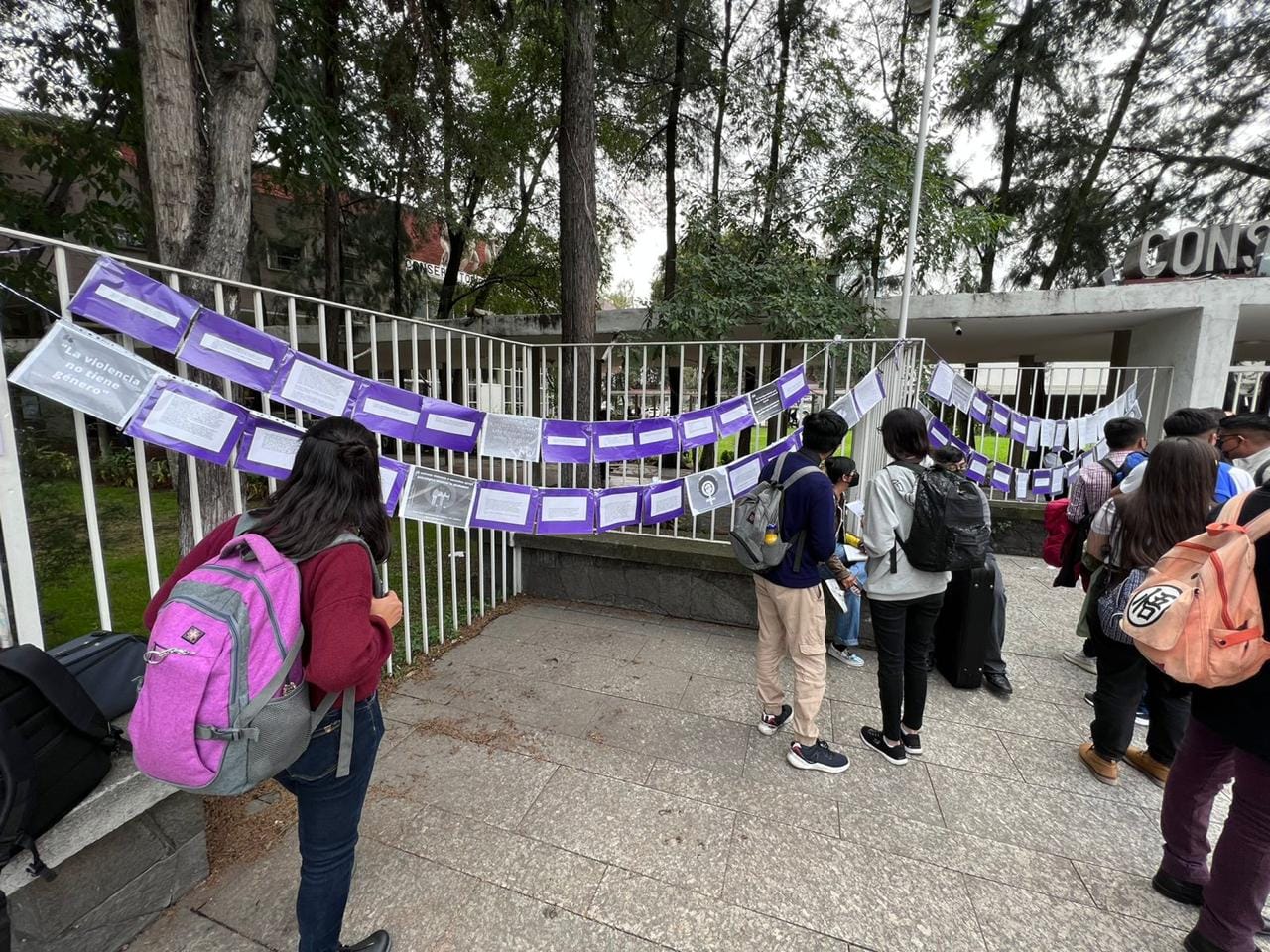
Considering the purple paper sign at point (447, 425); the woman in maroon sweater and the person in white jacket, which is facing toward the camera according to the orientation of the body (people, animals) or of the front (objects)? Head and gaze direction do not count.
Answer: the purple paper sign

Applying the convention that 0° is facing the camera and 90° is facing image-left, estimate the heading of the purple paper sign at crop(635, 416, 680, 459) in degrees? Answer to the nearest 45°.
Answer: approximately 0°

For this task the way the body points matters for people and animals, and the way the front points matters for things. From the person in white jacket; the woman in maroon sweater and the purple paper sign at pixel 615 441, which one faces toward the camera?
the purple paper sign

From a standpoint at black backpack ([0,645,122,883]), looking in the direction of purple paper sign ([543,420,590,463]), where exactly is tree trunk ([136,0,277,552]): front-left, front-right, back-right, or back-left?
front-left

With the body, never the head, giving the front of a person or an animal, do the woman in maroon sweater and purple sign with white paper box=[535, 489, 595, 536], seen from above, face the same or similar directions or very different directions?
very different directions

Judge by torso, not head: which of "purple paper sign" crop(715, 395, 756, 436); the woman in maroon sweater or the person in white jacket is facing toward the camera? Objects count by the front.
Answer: the purple paper sign

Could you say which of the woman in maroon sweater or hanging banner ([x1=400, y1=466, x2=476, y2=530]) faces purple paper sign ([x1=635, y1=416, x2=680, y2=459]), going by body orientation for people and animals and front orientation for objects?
the woman in maroon sweater

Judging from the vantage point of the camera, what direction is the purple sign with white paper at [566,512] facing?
facing the viewer

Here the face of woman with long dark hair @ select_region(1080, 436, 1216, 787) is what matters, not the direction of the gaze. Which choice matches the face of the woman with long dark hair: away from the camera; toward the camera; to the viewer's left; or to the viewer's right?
away from the camera

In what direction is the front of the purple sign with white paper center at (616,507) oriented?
toward the camera

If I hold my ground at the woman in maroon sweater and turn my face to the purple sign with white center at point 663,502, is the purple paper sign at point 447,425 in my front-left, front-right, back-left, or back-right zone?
front-left

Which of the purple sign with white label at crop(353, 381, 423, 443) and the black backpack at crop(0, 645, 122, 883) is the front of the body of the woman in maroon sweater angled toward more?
the purple sign with white label

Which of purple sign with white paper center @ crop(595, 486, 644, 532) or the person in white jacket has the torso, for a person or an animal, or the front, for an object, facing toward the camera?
the purple sign with white paper center

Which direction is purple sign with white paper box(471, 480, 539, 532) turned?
toward the camera

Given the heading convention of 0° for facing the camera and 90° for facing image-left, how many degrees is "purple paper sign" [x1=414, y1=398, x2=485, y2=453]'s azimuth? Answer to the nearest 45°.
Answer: approximately 0°
